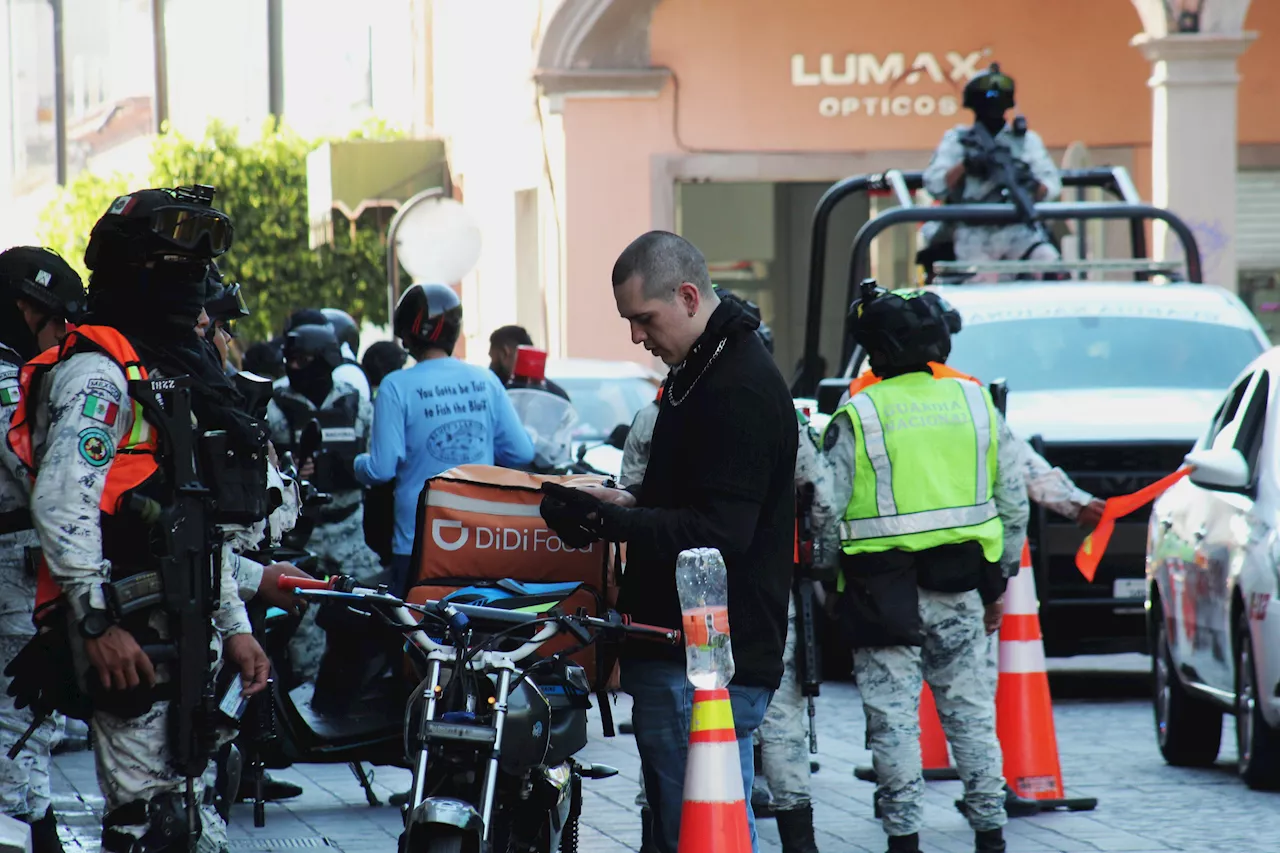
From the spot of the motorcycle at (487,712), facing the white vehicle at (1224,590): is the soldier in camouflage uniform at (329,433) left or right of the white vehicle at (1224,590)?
left

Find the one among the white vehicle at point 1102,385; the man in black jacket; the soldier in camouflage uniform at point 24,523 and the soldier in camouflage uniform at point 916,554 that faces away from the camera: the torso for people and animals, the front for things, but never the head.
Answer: the soldier in camouflage uniform at point 916,554

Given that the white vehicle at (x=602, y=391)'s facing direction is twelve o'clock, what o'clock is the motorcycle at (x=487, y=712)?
The motorcycle is roughly at 12 o'clock from the white vehicle.

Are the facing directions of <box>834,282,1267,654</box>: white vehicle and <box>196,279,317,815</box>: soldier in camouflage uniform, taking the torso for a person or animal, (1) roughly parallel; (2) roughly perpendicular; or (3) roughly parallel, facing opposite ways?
roughly perpendicular

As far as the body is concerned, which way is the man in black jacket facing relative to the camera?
to the viewer's left

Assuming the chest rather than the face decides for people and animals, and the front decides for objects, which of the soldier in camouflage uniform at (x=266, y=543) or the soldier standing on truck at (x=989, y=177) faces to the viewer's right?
the soldier in camouflage uniform

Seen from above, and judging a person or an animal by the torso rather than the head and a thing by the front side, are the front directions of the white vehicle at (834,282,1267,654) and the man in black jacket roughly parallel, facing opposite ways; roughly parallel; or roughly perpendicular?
roughly perpendicular

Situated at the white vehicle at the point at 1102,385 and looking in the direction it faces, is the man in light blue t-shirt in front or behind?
in front

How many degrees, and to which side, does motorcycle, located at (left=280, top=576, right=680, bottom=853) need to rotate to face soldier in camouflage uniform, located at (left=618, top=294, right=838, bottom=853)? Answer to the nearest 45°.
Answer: approximately 180°

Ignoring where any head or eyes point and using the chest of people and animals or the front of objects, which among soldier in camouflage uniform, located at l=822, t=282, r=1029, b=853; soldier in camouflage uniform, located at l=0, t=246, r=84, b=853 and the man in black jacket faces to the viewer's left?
the man in black jacket

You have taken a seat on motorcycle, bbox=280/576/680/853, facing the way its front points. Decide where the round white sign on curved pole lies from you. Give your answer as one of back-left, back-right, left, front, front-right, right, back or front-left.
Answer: back-right

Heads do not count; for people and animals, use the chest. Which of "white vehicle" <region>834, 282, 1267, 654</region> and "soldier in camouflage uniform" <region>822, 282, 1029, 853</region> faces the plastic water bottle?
the white vehicle

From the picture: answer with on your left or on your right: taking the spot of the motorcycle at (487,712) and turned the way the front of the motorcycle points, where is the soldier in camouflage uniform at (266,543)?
on your right

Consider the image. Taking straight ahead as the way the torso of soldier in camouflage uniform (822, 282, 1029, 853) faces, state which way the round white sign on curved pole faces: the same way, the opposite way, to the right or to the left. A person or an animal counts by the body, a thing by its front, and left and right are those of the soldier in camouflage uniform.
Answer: the opposite way
